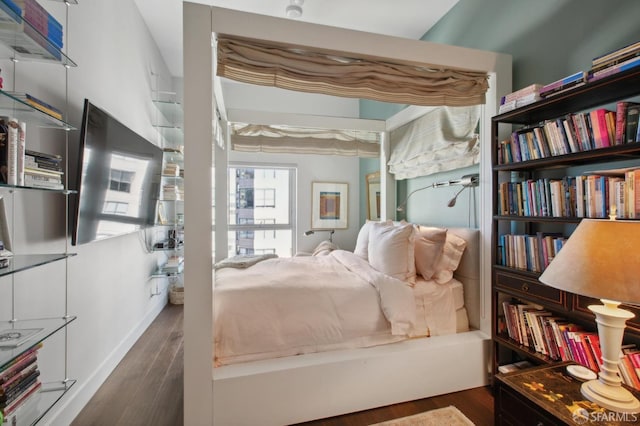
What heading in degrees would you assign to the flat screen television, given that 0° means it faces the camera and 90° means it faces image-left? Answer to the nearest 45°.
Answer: approximately 315°

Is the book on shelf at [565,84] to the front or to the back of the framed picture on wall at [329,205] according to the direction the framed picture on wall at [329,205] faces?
to the front

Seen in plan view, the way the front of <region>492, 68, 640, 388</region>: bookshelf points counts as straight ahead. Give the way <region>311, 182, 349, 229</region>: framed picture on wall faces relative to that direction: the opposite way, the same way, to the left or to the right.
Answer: to the left

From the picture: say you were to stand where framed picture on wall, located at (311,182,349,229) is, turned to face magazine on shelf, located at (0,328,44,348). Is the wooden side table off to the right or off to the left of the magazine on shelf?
left

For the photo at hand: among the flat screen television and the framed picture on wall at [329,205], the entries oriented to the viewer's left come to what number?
0

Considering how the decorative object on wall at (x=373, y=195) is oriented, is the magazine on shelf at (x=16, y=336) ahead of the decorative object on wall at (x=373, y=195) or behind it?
ahead

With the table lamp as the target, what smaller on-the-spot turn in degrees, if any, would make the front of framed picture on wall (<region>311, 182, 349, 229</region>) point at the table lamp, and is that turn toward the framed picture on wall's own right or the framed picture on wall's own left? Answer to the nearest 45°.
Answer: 0° — it already faces it

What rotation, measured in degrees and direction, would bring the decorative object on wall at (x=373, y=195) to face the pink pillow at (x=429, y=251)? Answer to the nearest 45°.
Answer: approximately 45° to its left

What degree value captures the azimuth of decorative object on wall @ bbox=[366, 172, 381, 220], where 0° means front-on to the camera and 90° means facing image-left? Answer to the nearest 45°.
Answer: approximately 45°

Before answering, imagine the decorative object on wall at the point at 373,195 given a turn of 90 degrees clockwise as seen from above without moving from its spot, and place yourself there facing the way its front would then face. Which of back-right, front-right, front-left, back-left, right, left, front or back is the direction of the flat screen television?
left

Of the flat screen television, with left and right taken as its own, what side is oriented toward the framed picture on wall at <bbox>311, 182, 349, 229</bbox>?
left

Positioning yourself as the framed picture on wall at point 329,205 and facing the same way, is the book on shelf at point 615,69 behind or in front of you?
in front

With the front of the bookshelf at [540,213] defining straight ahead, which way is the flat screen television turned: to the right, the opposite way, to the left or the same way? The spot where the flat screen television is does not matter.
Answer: the opposite way

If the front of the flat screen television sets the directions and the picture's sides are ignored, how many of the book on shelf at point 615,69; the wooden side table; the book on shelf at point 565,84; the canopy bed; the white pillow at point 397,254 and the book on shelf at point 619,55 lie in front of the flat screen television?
6

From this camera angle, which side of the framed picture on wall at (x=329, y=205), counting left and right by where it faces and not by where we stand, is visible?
front

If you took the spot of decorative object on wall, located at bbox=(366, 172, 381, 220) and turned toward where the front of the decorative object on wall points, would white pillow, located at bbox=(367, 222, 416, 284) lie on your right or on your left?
on your left

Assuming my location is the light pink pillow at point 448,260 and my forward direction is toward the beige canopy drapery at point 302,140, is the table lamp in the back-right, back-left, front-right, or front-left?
back-left
